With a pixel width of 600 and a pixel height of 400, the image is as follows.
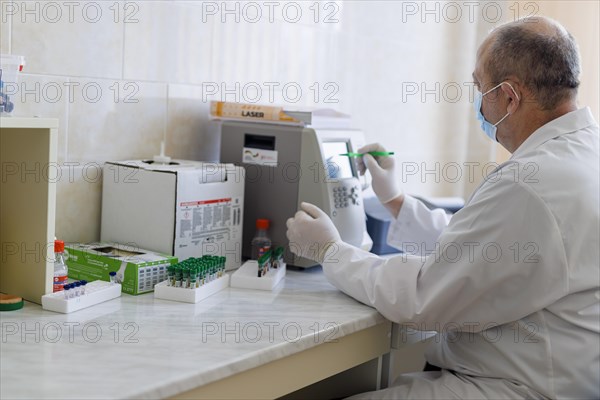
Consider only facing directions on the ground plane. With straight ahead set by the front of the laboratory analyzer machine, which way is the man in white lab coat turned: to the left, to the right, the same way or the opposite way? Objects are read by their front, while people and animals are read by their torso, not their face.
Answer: the opposite way

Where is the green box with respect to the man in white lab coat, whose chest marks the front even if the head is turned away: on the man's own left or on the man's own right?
on the man's own left

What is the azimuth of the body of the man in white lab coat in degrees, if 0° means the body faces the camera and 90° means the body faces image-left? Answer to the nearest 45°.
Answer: approximately 135°

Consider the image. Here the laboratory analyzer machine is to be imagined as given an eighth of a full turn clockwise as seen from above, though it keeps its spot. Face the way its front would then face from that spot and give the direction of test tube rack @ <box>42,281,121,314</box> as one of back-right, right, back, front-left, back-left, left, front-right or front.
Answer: front-right

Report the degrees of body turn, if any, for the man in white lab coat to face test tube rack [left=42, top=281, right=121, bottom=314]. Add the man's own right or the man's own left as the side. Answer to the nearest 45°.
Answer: approximately 45° to the man's own left

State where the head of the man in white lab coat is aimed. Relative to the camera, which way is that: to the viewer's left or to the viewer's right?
to the viewer's left

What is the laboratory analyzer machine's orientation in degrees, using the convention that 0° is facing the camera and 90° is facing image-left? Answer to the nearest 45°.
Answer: approximately 315°

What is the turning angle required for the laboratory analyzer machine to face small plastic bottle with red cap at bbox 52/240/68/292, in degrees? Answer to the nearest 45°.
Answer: approximately 90° to its right

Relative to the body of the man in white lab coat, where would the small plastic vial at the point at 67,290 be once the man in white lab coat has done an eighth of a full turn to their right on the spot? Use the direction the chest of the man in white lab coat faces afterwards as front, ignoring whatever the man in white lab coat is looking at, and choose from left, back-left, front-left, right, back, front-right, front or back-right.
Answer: left

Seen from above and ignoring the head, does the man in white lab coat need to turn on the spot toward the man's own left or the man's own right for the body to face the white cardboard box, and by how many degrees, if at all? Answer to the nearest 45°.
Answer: approximately 45° to the man's own left

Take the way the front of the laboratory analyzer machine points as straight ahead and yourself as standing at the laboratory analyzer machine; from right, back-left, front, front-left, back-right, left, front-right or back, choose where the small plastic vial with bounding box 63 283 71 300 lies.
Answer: right
